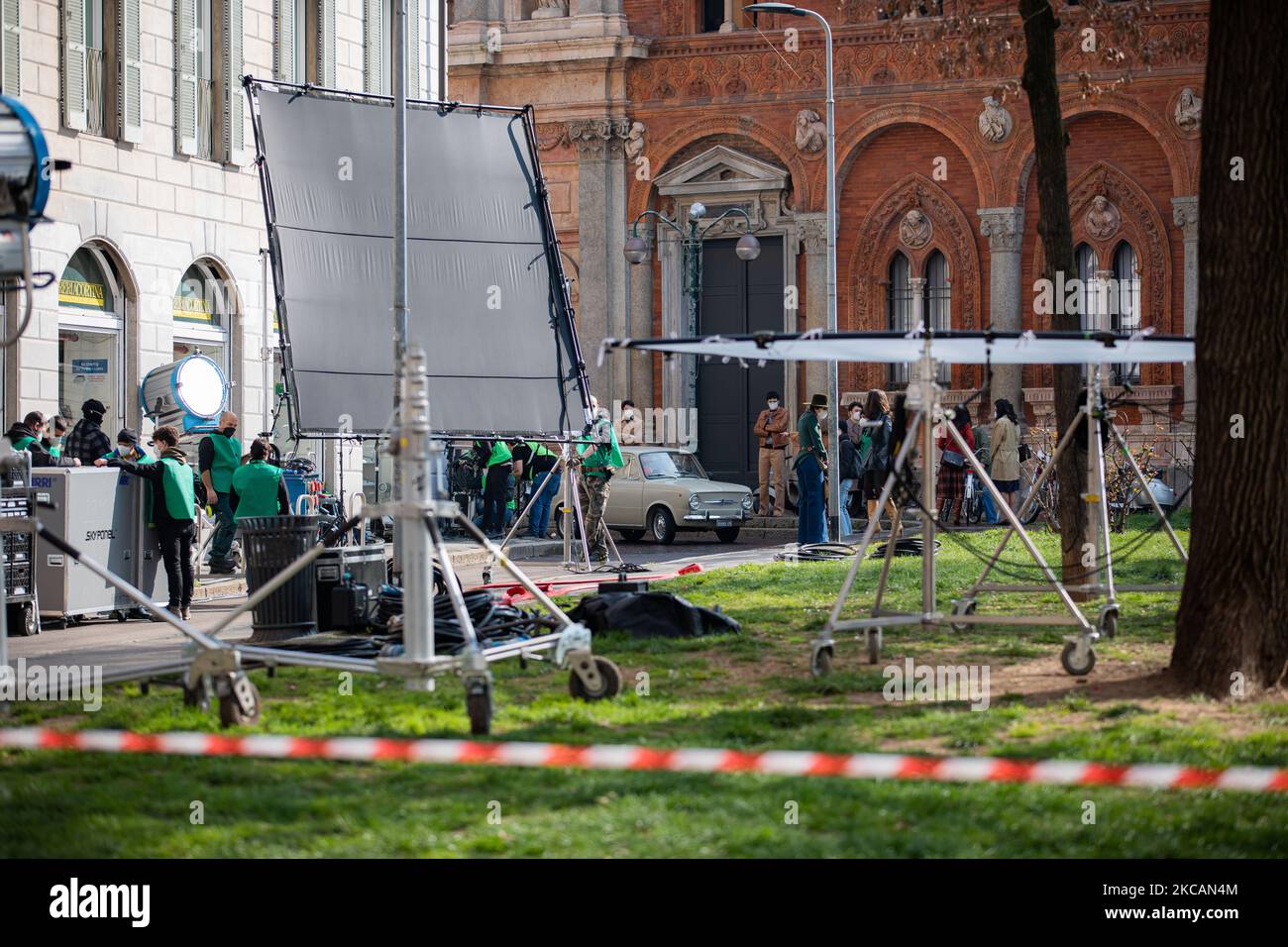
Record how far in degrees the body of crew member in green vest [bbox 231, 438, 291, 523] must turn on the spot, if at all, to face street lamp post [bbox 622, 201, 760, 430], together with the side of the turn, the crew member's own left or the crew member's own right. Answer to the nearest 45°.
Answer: approximately 45° to the crew member's own right

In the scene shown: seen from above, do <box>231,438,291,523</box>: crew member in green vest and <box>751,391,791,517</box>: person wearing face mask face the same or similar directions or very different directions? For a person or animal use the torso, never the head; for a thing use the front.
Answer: very different directions

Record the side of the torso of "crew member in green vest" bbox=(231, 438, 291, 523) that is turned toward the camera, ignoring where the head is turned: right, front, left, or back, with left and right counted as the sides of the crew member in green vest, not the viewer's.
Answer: back
